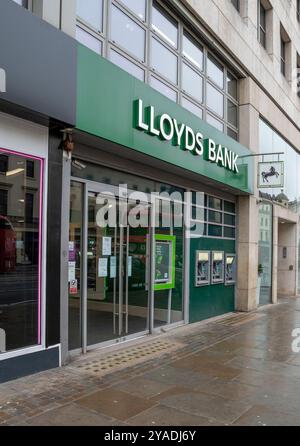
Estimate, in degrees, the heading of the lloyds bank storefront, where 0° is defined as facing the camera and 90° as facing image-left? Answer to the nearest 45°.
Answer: approximately 315°
